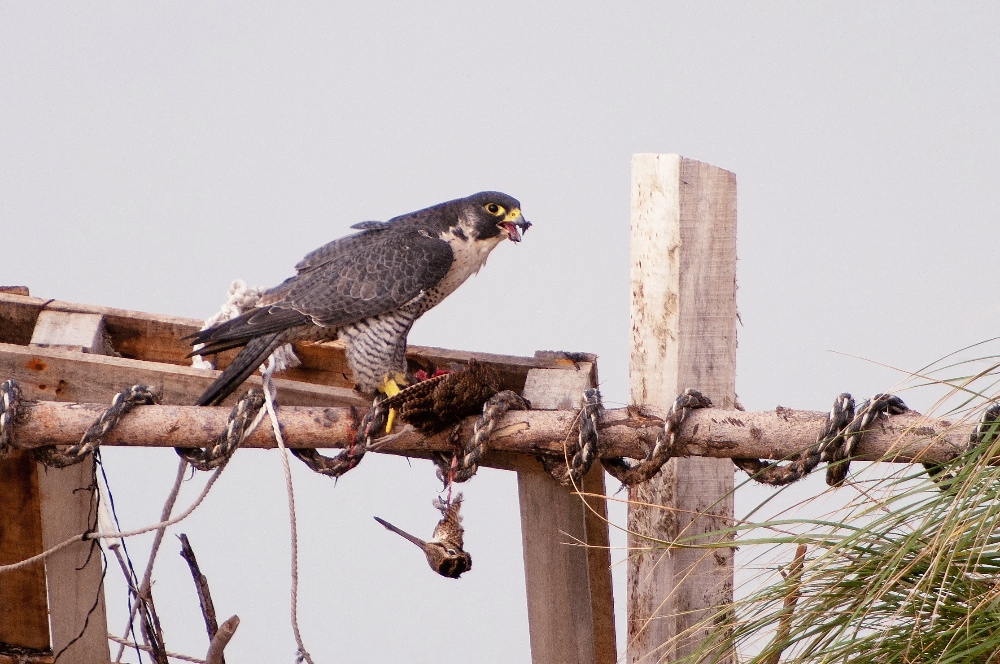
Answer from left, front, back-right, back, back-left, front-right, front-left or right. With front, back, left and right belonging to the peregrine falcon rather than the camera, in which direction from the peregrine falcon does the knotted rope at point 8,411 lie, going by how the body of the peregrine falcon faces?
back-right

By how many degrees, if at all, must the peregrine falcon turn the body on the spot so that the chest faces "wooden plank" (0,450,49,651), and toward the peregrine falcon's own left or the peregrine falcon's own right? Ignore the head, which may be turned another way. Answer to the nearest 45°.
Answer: approximately 180°

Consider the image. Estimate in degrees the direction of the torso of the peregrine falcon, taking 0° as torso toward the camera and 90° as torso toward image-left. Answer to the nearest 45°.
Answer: approximately 270°

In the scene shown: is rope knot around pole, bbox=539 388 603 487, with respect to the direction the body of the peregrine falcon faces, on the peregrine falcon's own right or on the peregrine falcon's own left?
on the peregrine falcon's own right

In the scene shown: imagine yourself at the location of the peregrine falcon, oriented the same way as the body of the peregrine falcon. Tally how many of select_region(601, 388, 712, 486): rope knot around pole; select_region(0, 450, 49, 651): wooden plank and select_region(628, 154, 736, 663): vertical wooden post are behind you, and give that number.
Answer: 1

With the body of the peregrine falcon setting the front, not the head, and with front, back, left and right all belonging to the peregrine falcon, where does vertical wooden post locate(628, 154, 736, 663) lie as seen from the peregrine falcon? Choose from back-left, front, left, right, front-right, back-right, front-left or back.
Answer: front-right

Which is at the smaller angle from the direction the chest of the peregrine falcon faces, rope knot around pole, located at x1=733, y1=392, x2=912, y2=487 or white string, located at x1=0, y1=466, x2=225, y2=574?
the rope knot around pole

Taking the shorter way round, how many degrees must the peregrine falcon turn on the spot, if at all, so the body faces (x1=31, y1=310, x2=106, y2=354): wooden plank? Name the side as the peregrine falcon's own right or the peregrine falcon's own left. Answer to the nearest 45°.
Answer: approximately 180°

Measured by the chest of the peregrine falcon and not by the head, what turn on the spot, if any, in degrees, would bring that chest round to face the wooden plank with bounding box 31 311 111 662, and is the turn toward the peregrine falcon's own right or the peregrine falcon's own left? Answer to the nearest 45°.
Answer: approximately 180°

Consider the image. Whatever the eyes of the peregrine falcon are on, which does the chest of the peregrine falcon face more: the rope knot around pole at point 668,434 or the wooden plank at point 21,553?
the rope knot around pole
